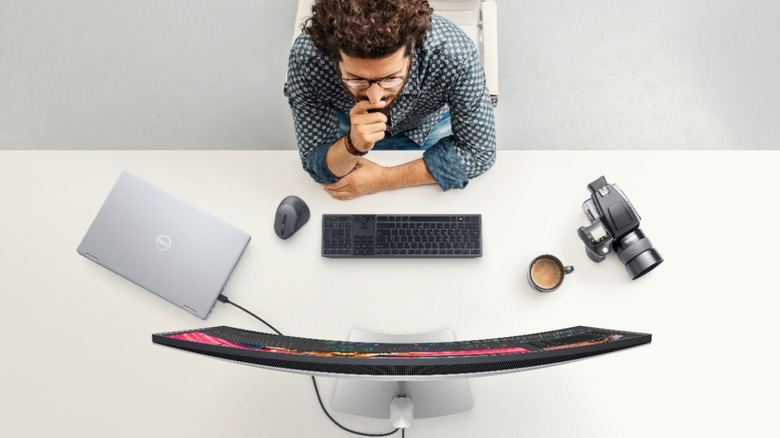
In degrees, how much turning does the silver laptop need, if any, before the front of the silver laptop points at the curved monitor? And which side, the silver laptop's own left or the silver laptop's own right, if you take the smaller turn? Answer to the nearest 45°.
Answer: approximately 90° to the silver laptop's own right

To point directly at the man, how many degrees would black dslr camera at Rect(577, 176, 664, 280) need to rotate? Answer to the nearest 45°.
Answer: approximately 135° to its right

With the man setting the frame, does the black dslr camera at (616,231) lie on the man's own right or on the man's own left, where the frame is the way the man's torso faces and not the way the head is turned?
on the man's own left

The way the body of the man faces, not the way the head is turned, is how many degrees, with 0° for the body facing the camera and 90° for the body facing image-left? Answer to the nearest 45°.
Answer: approximately 0°

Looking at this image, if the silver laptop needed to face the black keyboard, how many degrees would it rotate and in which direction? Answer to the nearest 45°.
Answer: approximately 45° to its right

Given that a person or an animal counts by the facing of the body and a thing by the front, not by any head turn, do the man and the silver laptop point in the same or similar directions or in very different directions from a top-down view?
very different directions

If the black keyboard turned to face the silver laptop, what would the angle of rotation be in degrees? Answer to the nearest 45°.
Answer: approximately 90° to its left

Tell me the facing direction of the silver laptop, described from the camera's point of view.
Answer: facing away from the viewer and to the right of the viewer

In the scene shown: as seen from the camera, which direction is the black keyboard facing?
away from the camera
